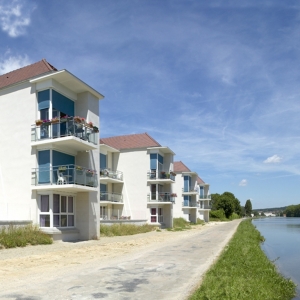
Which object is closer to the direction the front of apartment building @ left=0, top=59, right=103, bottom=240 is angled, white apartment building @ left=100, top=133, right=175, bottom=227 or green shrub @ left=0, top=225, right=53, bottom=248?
the green shrub

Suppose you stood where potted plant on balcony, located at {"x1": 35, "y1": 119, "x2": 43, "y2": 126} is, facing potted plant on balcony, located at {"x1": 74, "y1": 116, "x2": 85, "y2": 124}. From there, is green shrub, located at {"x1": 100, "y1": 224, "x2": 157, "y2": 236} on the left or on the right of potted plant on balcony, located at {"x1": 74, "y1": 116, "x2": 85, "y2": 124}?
left

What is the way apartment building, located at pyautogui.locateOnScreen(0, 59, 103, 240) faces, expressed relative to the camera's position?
facing the viewer and to the right of the viewer

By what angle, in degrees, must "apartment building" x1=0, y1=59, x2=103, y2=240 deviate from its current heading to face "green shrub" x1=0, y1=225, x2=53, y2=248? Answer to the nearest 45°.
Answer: approximately 45° to its right

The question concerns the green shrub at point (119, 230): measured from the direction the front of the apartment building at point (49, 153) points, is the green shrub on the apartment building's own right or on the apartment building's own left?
on the apartment building's own left

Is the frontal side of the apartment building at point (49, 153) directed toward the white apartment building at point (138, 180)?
no
